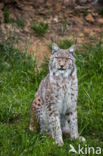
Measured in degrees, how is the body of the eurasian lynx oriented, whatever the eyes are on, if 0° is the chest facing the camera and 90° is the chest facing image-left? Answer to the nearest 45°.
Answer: approximately 315°

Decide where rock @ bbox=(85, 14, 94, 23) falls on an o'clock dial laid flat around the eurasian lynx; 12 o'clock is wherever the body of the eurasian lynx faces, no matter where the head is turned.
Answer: The rock is roughly at 8 o'clock from the eurasian lynx.
